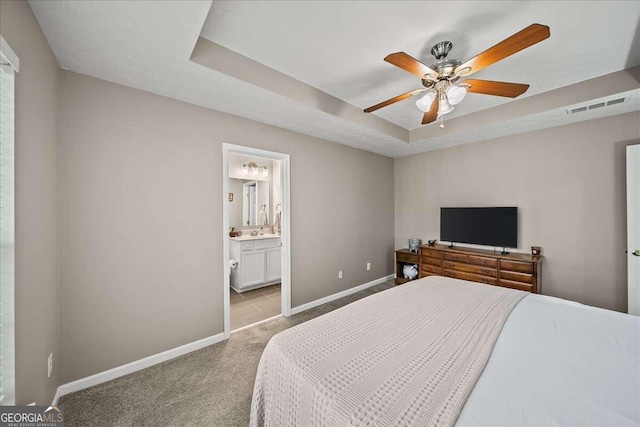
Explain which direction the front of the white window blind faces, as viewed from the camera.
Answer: facing to the right of the viewer

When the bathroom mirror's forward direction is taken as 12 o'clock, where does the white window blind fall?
The white window blind is roughly at 2 o'clock from the bathroom mirror.

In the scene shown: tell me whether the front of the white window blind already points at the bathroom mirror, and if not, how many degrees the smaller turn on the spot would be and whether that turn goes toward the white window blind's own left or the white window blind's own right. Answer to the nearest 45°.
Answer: approximately 45° to the white window blind's own left

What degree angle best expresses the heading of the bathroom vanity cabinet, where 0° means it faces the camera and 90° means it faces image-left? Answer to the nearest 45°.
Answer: approximately 315°

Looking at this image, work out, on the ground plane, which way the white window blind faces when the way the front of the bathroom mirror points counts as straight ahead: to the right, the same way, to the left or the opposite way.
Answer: to the left

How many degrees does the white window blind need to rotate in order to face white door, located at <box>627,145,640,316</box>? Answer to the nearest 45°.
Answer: approximately 45° to its right

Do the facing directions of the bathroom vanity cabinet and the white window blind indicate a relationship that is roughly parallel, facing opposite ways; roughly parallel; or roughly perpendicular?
roughly perpendicular

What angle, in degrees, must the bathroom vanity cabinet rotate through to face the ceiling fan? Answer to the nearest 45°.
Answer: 0° — it already faces it
